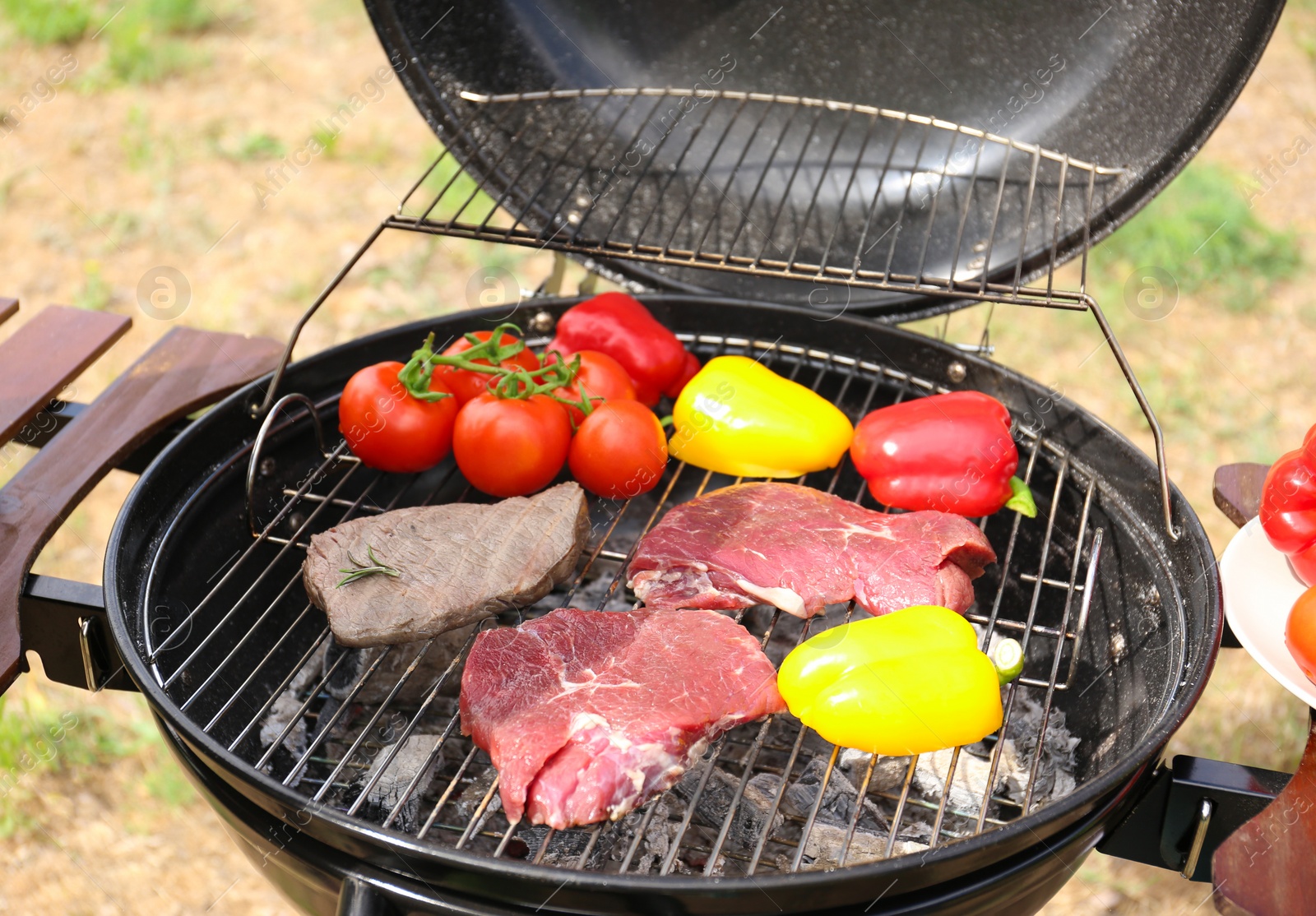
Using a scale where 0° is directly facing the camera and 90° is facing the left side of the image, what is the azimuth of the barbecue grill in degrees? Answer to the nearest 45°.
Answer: approximately 0°

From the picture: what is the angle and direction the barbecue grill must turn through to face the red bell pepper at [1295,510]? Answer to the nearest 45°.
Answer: approximately 90° to its left

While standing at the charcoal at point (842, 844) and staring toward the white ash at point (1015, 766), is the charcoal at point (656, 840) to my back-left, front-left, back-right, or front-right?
back-left
